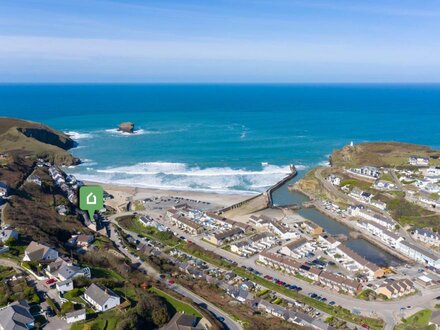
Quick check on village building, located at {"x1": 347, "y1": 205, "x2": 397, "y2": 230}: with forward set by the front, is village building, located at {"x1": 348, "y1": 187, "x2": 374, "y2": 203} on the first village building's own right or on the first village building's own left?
on the first village building's own right

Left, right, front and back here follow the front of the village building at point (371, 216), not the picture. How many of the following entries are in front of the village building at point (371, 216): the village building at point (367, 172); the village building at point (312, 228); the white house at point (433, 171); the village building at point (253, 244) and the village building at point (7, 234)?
3

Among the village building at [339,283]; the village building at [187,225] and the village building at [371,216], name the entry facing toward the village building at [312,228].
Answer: the village building at [371,216]

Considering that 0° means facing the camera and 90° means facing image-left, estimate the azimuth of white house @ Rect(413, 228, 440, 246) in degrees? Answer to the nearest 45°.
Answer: approximately 45°

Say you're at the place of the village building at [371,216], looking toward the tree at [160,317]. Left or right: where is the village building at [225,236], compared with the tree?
right

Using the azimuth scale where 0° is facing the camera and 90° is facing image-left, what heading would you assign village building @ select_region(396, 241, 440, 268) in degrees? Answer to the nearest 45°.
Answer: approximately 45°

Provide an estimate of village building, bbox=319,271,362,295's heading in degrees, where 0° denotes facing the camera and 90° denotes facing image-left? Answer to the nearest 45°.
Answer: approximately 45°

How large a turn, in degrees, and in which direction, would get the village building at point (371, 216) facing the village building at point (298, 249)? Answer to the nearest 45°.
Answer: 0° — it already faces it

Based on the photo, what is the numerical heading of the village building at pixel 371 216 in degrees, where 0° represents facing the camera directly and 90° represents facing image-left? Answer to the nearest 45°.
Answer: approximately 45°
